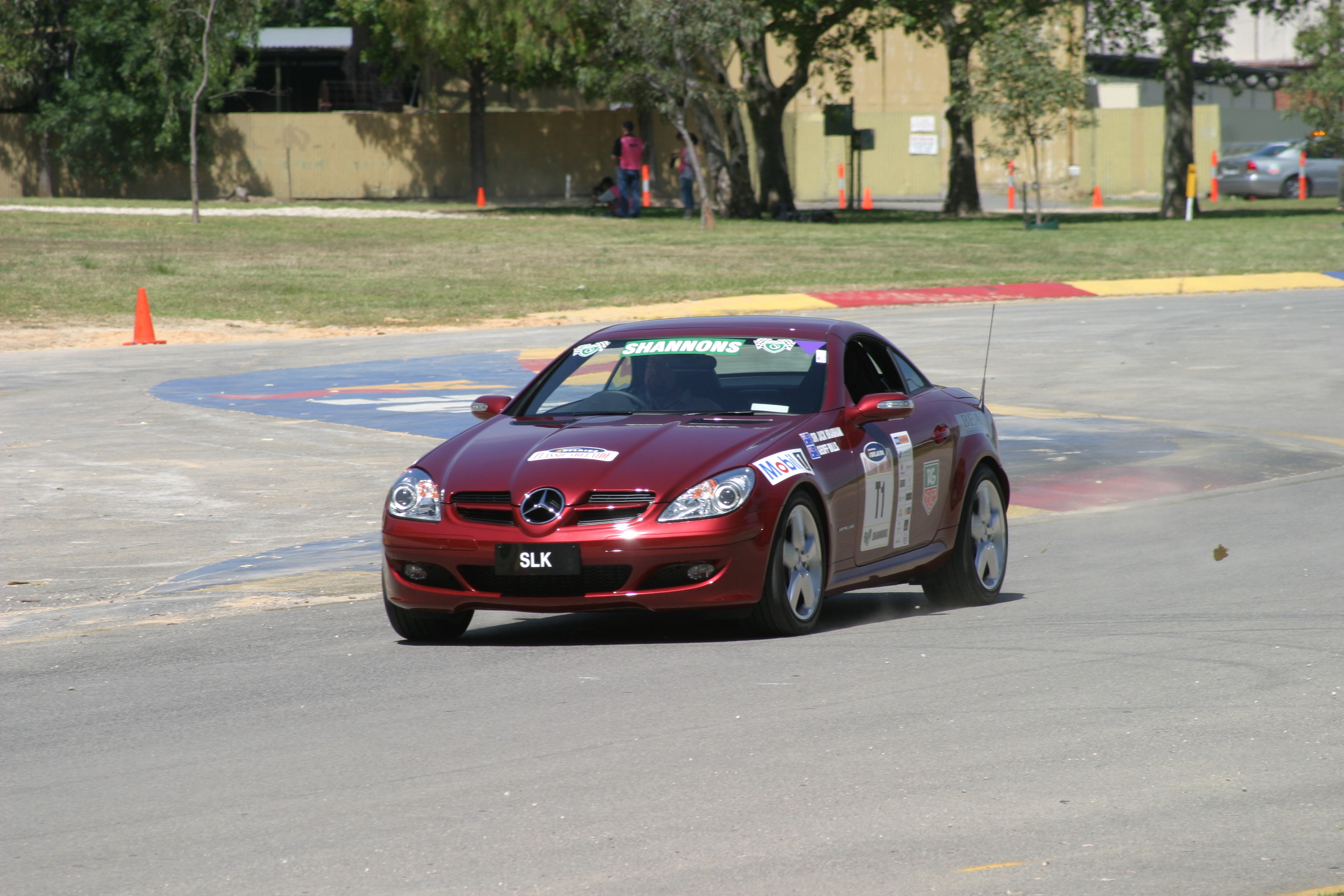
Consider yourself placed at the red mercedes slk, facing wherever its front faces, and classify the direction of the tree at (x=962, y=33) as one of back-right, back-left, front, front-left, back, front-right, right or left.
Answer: back-right

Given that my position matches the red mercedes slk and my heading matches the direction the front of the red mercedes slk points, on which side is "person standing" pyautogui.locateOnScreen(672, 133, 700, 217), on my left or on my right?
on my right

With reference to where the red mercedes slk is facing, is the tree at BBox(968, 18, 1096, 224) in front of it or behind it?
behind

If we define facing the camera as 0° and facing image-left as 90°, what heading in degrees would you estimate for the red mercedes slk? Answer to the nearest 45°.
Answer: approximately 45°

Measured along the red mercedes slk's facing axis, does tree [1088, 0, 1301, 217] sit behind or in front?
behind

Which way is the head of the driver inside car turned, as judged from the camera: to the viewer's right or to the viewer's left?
to the viewer's left

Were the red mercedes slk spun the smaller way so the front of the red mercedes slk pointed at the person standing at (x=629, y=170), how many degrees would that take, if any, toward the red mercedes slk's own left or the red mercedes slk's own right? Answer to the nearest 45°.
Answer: approximately 135° to the red mercedes slk's own right

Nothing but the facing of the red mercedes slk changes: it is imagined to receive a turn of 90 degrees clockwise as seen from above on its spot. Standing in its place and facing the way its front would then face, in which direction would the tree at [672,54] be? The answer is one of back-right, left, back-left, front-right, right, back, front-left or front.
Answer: front-right

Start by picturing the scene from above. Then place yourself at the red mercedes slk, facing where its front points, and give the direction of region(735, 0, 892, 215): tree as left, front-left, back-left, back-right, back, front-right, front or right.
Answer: back-right
